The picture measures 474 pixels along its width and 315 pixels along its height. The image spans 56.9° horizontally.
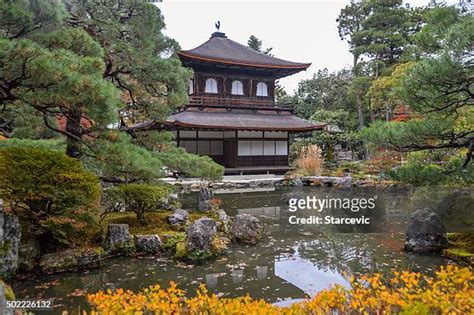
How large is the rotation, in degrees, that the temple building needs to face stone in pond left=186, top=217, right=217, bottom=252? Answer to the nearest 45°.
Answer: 0° — it already faces it

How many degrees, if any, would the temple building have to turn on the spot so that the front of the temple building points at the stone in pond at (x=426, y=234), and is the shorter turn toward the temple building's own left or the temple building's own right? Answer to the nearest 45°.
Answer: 0° — it already faces it

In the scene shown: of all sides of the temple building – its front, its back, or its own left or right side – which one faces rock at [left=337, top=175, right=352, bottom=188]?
left

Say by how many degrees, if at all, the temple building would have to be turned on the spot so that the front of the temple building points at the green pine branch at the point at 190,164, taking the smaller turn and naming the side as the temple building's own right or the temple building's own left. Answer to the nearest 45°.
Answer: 0° — it already faces it

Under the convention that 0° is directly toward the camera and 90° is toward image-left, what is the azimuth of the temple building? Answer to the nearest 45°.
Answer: approximately 0°

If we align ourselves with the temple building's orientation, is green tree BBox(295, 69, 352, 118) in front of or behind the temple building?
behind

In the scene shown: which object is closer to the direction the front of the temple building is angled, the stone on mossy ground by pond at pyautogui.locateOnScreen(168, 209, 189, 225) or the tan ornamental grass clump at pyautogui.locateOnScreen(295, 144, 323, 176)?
the stone on mossy ground by pond

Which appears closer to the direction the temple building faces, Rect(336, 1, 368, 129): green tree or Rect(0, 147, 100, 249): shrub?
the shrub
